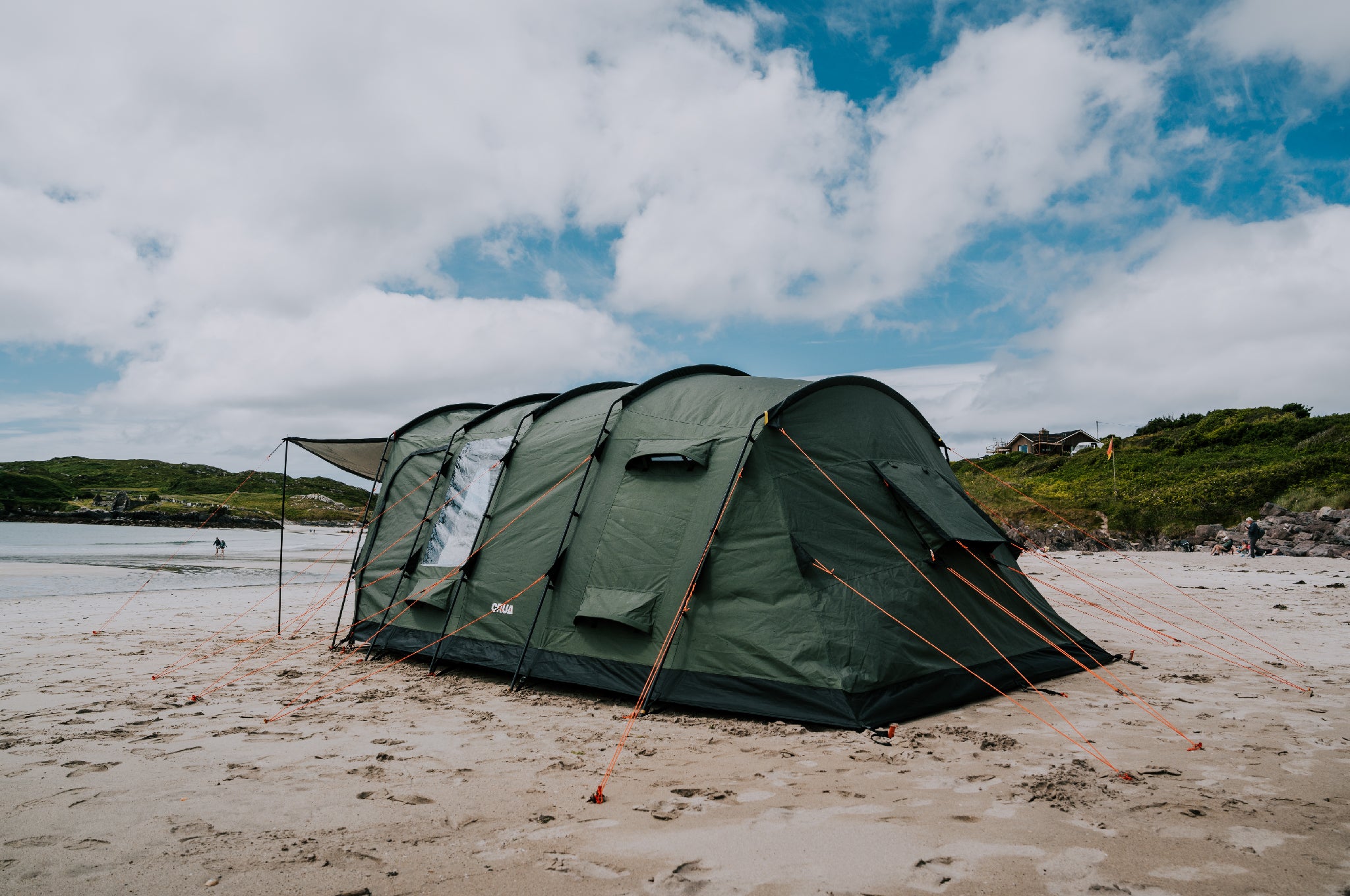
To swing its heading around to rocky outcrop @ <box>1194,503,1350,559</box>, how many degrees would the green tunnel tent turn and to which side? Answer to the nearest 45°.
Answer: approximately 90° to its right

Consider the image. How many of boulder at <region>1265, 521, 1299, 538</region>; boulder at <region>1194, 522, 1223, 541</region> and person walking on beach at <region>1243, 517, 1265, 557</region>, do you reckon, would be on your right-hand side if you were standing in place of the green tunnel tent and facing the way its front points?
3

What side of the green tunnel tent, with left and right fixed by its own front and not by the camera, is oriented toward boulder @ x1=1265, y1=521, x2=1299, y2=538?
right

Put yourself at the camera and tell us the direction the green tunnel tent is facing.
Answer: facing away from the viewer and to the left of the viewer

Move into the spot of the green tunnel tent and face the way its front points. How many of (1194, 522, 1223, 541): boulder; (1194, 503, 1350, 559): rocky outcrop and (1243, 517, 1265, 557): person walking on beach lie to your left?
0

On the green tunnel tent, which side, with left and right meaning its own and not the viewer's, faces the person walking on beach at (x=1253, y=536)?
right

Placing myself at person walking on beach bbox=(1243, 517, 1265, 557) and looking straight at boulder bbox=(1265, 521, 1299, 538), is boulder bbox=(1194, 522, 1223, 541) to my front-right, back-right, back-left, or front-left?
front-left

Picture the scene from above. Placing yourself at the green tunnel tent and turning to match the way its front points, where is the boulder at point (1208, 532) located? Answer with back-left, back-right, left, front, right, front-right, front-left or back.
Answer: right
